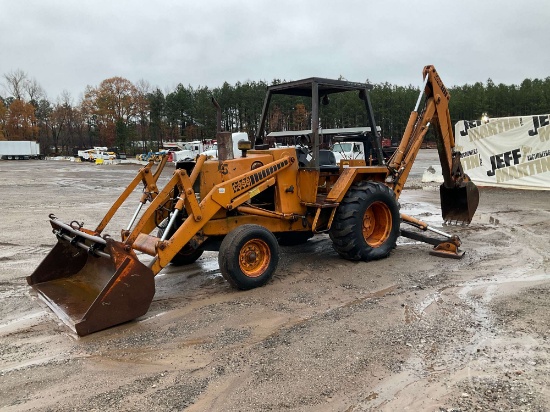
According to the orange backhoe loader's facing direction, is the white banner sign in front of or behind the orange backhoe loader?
behind

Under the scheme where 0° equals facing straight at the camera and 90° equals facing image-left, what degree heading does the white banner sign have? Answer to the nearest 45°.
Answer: approximately 0°

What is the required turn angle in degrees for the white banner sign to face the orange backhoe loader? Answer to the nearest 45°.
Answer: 0° — it already faces it

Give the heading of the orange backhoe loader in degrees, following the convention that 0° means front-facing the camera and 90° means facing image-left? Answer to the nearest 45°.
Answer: approximately 45°
